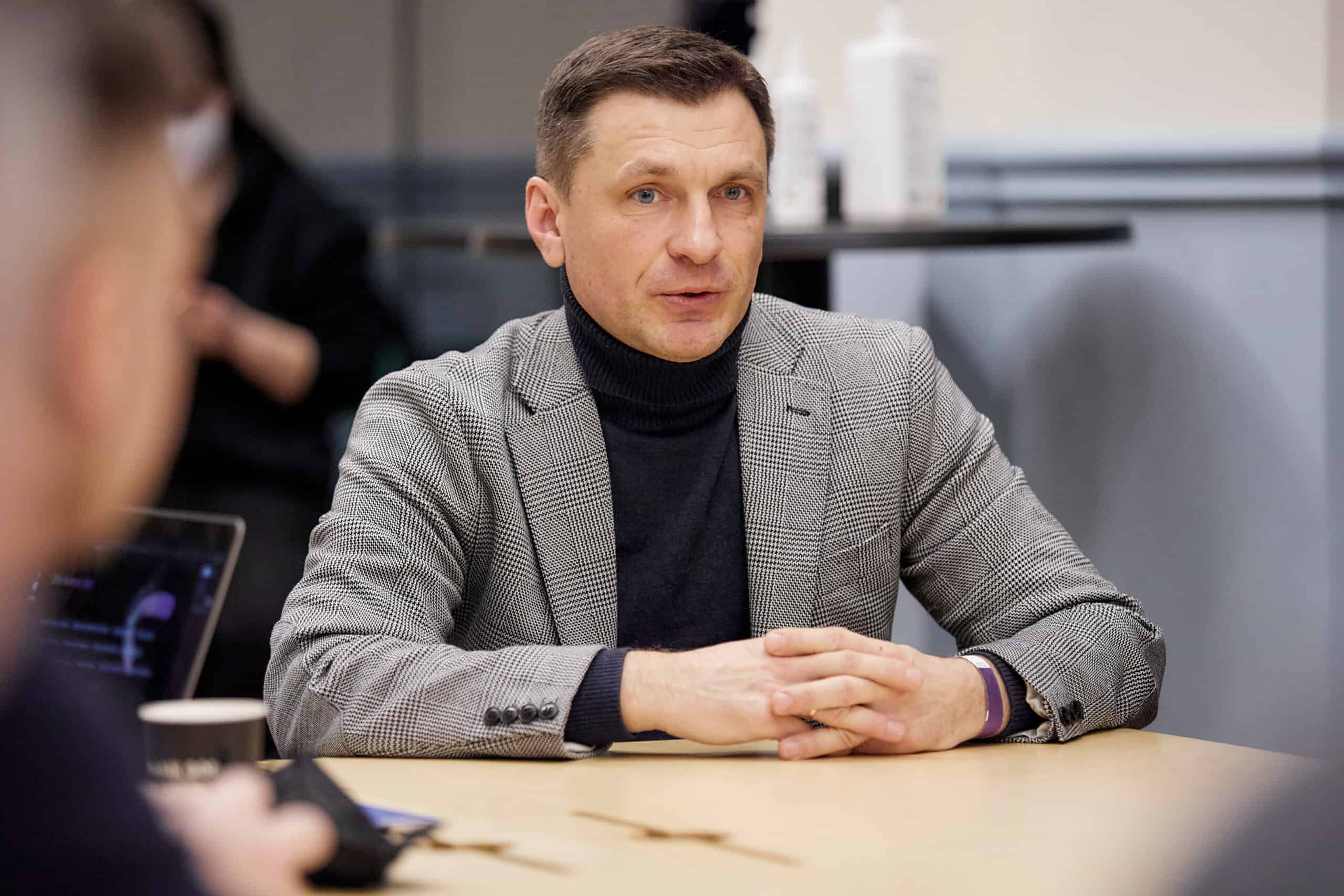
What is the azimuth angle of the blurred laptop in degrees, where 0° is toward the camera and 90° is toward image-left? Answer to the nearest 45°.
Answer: approximately 45°

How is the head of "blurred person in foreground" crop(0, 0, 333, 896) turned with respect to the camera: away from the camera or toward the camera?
away from the camera

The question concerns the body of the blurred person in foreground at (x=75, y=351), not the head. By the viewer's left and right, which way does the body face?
facing away from the viewer and to the right of the viewer

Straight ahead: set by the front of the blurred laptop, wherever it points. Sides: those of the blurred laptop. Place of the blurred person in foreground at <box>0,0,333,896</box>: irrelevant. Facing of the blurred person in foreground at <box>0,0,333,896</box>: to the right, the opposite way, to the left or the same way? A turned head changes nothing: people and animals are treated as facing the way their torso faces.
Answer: the opposite way

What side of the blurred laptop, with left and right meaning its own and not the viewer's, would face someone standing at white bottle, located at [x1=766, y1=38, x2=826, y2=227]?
back
